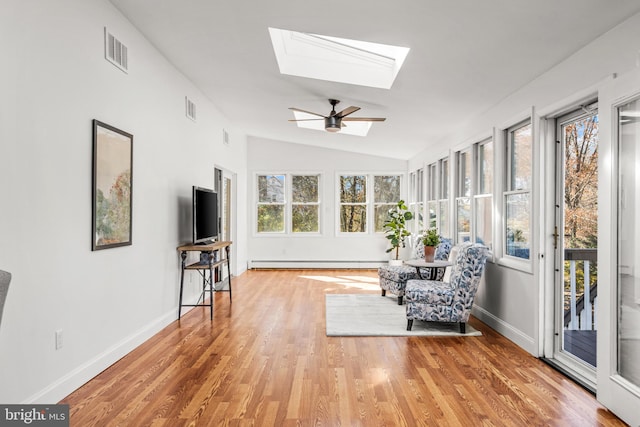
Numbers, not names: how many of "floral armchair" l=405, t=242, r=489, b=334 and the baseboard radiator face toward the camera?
1

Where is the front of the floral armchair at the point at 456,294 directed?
to the viewer's left

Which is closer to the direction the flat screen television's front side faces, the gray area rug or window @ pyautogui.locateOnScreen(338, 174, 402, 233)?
the gray area rug

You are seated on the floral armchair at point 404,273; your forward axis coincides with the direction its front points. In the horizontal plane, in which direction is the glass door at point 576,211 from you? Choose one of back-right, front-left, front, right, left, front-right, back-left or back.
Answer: left

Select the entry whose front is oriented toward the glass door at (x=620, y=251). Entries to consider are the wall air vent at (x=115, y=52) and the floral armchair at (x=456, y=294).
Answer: the wall air vent

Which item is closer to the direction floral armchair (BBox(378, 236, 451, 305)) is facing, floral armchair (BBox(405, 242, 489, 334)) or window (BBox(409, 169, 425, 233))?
the floral armchair

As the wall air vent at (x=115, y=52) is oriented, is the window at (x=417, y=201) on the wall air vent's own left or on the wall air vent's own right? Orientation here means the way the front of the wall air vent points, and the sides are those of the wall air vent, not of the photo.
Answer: on the wall air vent's own left

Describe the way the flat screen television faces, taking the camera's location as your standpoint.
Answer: facing the viewer and to the right of the viewer

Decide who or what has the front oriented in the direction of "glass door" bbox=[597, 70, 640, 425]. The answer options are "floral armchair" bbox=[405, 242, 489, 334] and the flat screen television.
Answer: the flat screen television

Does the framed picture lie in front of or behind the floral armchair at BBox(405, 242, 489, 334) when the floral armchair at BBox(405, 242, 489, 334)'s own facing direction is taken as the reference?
in front

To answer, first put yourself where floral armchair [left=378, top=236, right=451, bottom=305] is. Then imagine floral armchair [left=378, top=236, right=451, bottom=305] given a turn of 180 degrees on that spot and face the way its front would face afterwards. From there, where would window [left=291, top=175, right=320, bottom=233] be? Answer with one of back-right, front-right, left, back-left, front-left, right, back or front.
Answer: left

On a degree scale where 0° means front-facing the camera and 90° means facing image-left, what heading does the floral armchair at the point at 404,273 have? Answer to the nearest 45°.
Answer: approximately 45°

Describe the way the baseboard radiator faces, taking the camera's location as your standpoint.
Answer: facing the viewer
